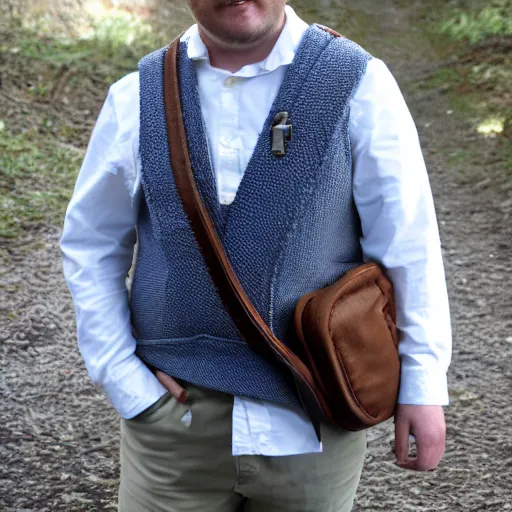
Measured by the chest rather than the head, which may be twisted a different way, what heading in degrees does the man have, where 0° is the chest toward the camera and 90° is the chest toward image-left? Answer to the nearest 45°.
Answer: approximately 0°
